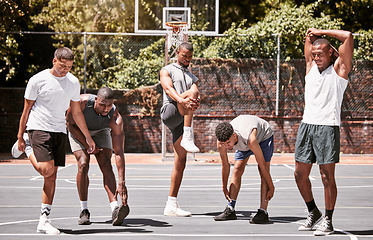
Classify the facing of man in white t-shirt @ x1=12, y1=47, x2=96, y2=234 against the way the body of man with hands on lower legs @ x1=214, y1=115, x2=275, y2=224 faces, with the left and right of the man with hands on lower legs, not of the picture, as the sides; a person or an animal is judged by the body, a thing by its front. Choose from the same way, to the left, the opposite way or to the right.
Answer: to the left

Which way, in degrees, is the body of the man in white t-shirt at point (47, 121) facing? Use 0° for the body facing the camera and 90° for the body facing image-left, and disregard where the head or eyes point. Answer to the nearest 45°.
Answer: approximately 315°

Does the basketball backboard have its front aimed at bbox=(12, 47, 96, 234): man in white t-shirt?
yes

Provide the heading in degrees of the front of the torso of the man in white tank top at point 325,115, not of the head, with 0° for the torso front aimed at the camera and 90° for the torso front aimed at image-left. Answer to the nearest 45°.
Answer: approximately 45°

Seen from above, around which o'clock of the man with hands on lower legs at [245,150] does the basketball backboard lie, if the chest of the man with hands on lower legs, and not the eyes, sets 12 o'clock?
The basketball backboard is roughly at 4 o'clock from the man with hands on lower legs.

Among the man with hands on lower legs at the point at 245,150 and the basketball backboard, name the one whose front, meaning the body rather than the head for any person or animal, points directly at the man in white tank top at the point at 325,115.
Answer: the basketball backboard

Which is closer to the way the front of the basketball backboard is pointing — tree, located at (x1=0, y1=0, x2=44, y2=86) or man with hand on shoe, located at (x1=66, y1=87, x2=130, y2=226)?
the man with hand on shoe
